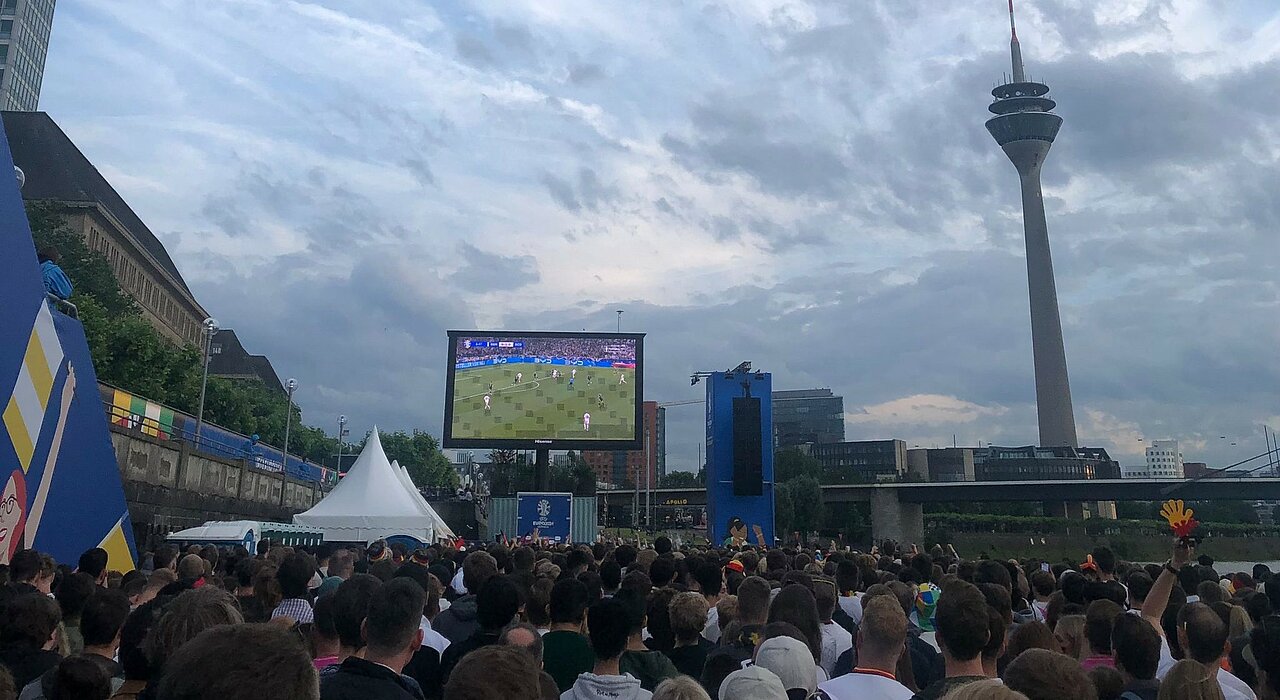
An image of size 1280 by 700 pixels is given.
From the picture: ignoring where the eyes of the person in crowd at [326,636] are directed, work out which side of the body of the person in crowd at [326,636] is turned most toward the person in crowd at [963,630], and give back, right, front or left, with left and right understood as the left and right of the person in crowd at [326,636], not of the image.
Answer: right

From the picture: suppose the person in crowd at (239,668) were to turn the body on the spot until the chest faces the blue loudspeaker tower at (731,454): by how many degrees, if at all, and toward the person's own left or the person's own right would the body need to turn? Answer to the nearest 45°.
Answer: approximately 45° to the person's own right

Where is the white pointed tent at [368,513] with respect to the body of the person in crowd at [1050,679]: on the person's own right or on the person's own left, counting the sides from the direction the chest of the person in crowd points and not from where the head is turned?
on the person's own left

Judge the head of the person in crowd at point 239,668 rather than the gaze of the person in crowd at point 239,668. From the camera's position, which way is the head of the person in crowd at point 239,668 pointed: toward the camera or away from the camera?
away from the camera

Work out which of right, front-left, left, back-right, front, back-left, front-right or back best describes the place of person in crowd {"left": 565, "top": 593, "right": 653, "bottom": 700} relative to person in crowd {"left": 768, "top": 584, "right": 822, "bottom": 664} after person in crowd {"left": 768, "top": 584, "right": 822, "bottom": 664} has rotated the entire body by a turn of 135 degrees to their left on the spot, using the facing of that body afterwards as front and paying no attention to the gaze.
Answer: front

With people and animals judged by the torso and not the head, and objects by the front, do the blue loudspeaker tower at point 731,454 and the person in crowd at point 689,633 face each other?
yes

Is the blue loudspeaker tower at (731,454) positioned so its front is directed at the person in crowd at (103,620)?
yes

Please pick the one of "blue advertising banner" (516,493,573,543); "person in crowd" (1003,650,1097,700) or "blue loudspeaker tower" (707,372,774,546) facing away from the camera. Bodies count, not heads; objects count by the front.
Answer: the person in crowd

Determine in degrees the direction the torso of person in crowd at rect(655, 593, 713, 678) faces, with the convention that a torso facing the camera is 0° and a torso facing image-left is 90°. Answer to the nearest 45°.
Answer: approximately 180°

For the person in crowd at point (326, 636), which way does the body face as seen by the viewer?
away from the camera

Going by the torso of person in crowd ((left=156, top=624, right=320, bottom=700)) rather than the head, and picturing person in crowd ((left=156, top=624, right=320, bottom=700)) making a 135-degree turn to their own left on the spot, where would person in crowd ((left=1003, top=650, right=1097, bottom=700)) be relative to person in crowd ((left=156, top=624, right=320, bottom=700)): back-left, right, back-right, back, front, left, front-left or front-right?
back-left

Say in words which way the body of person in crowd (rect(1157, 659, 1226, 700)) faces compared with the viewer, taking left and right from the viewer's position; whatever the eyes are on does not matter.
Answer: facing away from the viewer

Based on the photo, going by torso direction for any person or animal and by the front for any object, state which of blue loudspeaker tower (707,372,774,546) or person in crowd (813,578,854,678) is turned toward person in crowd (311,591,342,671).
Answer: the blue loudspeaker tower

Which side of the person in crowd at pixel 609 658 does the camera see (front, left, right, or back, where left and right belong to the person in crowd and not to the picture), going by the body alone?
back

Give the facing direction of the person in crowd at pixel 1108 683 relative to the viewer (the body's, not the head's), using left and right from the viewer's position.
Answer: facing away from the viewer

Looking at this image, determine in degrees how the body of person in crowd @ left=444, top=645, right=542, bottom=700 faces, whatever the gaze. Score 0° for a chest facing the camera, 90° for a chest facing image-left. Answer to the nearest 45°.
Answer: approximately 180°

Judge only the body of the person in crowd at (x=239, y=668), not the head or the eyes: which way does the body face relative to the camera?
away from the camera

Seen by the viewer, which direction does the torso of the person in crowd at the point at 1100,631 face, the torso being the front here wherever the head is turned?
away from the camera

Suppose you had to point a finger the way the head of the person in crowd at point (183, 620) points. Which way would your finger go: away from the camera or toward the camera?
away from the camera

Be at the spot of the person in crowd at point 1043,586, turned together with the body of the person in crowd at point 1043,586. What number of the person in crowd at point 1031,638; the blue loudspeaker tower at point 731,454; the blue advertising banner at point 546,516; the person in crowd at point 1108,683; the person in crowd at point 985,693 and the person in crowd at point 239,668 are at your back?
4
